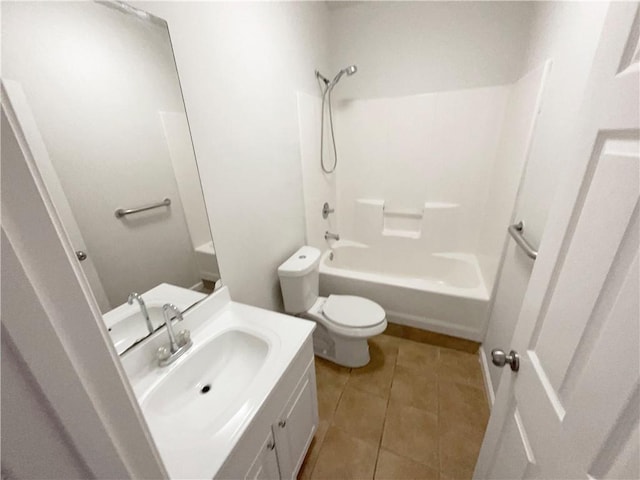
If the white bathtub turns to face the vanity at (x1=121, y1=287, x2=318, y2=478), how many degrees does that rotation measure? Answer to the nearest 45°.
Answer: approximately 45° to its right

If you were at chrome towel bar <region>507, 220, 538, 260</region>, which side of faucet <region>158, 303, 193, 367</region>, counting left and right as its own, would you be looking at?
front

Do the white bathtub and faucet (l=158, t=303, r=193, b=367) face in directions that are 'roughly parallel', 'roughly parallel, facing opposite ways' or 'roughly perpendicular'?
roughly perpendicular

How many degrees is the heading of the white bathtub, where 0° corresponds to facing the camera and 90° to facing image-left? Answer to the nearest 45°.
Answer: approximately 0°

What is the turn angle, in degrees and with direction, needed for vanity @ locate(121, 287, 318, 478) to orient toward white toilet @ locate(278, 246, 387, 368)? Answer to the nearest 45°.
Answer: approximately 90° to its left

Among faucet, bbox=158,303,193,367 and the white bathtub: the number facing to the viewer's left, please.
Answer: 0

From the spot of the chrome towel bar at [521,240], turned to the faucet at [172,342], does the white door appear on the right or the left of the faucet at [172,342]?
left

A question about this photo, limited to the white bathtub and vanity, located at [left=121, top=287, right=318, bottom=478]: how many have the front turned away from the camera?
0

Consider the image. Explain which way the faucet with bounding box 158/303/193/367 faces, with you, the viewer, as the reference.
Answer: facing the viewer and to the right of the viewer

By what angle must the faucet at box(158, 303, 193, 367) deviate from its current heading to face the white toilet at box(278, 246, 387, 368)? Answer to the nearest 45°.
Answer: approximately 45° to its left

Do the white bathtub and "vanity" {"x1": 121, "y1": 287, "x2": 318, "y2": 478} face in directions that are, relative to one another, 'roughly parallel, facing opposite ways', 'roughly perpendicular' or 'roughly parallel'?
roughly perpendicular

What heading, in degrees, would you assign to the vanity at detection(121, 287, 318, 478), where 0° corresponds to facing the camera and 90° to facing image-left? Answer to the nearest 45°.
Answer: approximately 315°

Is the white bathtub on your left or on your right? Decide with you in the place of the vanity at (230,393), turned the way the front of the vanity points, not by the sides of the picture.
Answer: on your left
